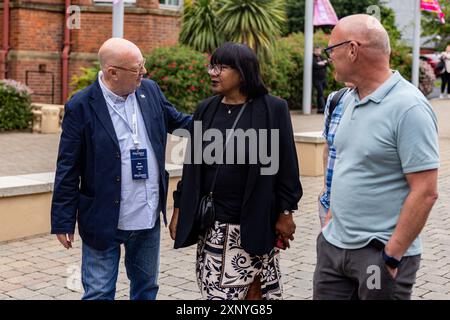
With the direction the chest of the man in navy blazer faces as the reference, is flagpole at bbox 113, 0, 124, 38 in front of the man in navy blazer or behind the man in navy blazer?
behind

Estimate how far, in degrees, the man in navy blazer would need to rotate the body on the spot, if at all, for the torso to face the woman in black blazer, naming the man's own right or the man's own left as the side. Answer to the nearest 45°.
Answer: approximately 45° to the man's own left

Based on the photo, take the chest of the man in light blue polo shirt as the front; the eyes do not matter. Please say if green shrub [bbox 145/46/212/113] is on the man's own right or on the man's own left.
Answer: on the man's own right

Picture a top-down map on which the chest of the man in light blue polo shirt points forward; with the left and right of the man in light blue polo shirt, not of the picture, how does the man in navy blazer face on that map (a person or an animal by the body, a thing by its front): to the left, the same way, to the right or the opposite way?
to the left

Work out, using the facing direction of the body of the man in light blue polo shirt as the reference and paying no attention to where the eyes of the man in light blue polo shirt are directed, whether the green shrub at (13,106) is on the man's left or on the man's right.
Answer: on the man's right

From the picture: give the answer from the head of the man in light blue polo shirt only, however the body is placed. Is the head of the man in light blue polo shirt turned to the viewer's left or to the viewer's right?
to the viewer's left

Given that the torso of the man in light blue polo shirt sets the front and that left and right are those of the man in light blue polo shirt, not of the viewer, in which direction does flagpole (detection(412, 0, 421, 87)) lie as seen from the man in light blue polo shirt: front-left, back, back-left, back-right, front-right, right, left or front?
back-right

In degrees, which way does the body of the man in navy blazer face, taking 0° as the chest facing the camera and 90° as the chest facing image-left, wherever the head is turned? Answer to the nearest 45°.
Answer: approximately 315°

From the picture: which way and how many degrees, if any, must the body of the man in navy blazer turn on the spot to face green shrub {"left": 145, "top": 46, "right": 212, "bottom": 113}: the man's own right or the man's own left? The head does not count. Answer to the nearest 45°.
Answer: approximately 135° to the man's own left

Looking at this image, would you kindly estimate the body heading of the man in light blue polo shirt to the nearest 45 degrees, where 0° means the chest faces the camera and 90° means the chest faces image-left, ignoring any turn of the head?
approximately 45°

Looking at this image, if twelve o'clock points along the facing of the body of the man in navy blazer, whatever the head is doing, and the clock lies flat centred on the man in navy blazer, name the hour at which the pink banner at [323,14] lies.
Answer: The pink banner is roughly at 8 o'clock from the man in navy blazer.

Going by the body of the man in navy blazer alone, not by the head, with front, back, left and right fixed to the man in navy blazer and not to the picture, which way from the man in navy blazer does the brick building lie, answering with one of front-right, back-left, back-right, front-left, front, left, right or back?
back-left
